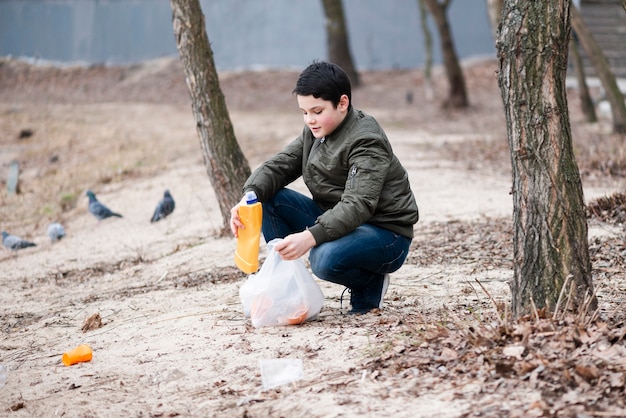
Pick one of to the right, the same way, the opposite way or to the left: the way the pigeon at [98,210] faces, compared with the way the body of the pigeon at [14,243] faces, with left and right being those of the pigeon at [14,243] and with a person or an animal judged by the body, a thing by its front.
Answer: the same way

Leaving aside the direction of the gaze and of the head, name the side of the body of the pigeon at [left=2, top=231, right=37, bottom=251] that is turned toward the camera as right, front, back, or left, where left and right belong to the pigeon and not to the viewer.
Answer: left

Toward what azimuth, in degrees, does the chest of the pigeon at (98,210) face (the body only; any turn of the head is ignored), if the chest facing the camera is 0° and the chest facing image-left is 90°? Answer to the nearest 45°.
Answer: approximately 90°

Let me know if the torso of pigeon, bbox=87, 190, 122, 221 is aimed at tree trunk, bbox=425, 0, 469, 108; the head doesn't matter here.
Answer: no

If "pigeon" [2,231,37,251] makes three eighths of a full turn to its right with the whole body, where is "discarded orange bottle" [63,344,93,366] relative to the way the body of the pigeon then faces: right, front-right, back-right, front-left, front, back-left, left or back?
back-right

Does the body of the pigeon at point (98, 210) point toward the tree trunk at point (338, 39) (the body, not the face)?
no

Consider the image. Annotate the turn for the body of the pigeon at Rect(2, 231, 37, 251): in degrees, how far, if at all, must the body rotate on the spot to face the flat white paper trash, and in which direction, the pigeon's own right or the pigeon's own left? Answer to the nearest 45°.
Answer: approximately 90° to the pigeon's own left

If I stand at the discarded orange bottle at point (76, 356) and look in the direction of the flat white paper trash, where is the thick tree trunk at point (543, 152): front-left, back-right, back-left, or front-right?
front-left

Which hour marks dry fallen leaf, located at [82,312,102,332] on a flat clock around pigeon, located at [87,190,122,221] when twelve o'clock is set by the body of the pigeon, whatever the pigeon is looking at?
The dry fallen leaf is roughly at 9 o'clock from the pigeon.

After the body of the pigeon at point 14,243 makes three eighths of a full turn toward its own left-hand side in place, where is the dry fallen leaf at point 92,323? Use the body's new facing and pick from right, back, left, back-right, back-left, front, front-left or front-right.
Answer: front-right

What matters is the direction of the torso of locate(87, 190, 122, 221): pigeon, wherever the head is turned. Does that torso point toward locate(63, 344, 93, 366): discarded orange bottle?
no

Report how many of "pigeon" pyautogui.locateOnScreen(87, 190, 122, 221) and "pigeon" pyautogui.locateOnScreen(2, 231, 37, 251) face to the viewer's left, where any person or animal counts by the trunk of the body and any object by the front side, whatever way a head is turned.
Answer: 2
